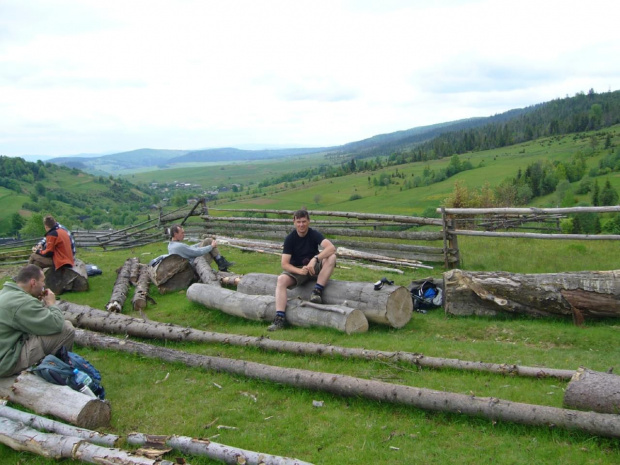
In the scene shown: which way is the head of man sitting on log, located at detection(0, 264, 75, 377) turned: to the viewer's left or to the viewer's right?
to the viewer's right

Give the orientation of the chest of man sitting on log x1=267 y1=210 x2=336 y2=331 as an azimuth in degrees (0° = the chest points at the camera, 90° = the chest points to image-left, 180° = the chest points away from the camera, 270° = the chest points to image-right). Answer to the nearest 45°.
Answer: approximately 0°

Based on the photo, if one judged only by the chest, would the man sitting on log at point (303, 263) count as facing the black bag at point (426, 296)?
no

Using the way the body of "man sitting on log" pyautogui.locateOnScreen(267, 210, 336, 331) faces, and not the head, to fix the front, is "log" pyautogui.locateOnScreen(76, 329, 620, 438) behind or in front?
in front

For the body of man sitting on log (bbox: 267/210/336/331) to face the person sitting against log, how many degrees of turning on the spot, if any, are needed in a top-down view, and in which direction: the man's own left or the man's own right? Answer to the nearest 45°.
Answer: approximately 135° to the man's own right

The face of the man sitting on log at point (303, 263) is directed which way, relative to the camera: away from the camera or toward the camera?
toward the camera

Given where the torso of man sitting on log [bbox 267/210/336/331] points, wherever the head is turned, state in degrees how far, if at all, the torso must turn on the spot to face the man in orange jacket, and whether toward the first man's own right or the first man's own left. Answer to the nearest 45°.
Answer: approximately 135° to the first man's own right

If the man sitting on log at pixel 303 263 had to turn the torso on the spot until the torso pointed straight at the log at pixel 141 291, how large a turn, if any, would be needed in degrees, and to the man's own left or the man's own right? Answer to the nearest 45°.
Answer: approximately 135° to the man's own right

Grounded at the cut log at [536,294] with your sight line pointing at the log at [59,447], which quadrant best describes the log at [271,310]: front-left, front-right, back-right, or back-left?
front-right

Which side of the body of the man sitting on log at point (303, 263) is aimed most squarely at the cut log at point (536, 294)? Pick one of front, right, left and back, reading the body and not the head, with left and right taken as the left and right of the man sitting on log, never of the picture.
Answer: left
